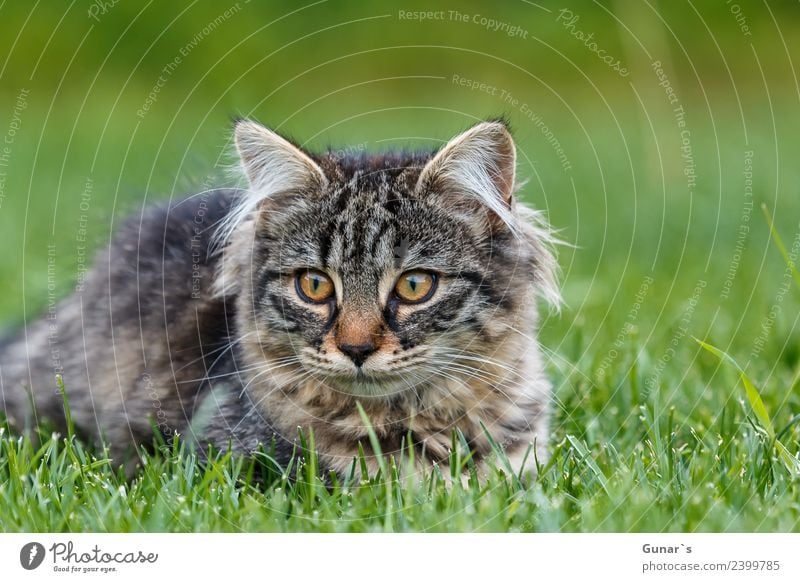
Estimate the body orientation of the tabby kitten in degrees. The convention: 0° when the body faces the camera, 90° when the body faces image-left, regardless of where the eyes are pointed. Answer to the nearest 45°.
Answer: approximately 315°
